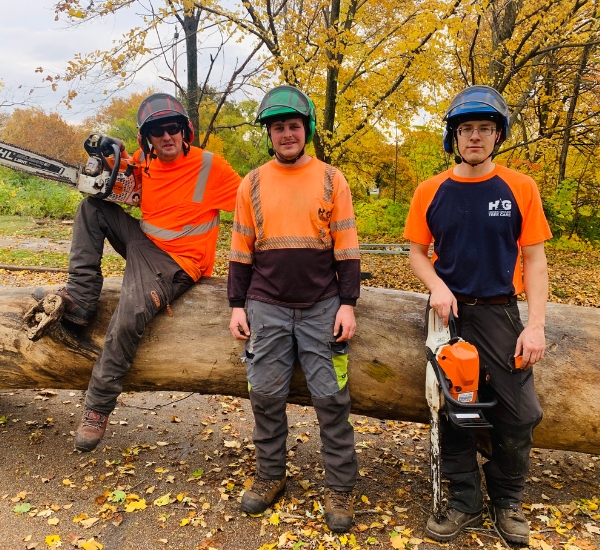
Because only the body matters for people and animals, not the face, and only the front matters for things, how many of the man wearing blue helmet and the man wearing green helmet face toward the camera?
2

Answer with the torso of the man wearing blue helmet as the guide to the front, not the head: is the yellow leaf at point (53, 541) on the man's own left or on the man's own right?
on the man's own right

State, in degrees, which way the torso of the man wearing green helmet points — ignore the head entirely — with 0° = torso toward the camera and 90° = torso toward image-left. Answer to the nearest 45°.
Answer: approximately 0°

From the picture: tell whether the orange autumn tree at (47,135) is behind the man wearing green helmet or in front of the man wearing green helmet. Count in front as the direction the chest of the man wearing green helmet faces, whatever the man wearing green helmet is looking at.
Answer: behind

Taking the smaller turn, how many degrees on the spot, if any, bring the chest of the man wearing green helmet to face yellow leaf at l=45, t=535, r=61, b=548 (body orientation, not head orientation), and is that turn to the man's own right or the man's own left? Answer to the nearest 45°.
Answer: approximately 90° to the man's own right

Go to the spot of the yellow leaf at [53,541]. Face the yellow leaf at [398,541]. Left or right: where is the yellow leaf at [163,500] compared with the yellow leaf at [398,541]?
left

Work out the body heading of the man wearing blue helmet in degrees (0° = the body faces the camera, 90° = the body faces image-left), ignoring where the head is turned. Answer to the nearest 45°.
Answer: approximately 0°

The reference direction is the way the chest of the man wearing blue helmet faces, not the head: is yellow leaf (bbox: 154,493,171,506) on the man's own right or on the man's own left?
on the man's own right
